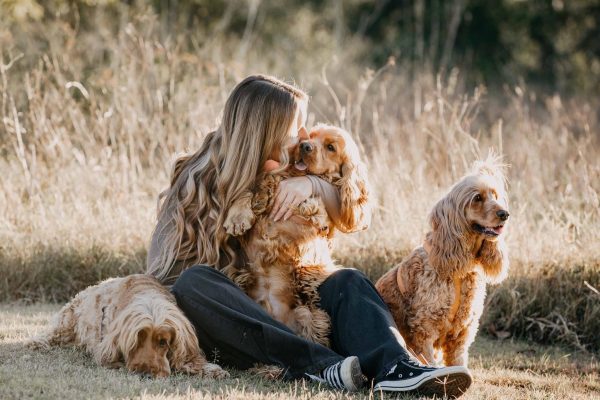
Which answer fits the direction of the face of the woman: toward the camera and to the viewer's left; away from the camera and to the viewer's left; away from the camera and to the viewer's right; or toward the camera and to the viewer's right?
away from the camera and to the viewer's right

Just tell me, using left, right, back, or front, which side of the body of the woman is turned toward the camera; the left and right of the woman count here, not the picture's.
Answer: right

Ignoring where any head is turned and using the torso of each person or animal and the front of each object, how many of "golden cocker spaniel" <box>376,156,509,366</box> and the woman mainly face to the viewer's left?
0

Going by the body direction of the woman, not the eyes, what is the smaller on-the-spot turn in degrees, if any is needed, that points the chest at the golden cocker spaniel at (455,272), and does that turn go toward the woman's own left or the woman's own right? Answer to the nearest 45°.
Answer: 0° — they already face it

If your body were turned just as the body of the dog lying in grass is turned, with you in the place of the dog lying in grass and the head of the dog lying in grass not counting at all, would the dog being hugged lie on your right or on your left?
on your left

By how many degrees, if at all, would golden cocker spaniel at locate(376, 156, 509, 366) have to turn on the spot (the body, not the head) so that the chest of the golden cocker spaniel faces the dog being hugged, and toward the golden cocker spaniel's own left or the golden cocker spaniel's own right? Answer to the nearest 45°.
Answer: approximately 135° to the golden cocker spaniel's own right

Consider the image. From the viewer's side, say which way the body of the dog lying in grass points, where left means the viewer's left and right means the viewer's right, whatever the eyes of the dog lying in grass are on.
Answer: facing the viewer and to the right of the viewer

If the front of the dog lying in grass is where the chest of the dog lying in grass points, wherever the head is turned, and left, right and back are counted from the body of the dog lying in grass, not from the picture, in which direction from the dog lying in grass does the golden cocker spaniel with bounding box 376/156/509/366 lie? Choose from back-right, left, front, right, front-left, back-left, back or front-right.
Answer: front-left

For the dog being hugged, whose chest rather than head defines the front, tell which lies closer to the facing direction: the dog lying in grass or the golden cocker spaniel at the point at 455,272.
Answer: the dog lying in grass

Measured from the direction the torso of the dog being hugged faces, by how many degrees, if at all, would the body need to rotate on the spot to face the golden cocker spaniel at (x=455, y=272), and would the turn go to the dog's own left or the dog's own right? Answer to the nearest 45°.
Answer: approximately 135° to the dog's own left

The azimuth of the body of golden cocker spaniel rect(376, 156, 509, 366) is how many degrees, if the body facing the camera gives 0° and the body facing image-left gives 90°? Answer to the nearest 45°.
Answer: approximately 315°

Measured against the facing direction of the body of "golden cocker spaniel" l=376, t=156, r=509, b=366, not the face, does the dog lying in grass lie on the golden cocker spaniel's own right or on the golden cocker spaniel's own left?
on the golden cocker spaniel's own right
